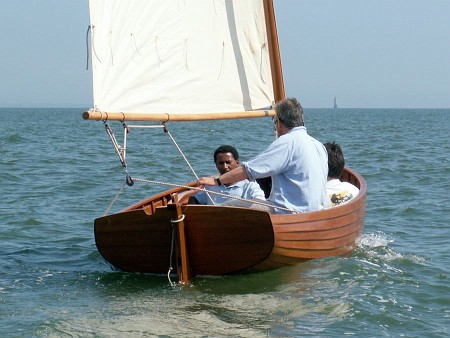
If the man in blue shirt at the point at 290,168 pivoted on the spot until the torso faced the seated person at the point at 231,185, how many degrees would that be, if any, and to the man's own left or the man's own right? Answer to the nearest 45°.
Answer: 0° — they already face them

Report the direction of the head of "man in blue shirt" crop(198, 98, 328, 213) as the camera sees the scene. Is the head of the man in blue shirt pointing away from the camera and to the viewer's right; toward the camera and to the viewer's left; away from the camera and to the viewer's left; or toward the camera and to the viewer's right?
away from the camera and to the viewer's left

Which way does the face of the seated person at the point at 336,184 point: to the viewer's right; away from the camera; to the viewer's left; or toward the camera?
away from the camera

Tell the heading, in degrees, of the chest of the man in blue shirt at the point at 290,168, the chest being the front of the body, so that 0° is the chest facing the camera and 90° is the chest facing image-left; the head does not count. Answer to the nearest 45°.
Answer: approximately 135°
